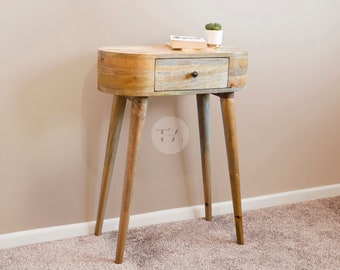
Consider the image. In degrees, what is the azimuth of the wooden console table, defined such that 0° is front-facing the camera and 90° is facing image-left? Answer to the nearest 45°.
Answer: approximately 315°
